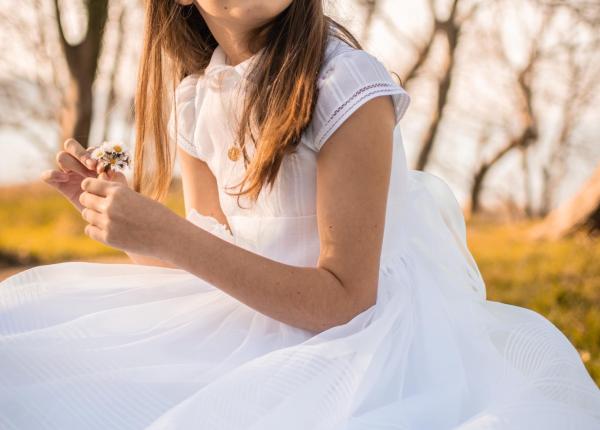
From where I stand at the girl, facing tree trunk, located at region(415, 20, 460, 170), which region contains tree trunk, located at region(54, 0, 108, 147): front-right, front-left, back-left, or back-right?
front-left

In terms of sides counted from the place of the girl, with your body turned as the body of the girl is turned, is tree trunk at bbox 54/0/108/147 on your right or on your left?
on your right

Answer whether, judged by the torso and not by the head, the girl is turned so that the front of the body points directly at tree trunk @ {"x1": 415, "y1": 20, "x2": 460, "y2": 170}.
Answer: no

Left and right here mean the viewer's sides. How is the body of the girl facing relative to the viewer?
facing the viewer and to the left of the viewer
